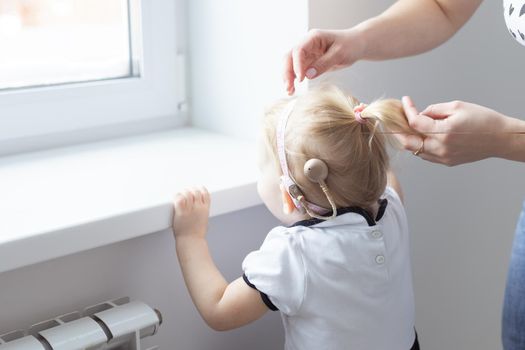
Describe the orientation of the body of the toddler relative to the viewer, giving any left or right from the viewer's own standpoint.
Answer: facing away from the viewer and to the left of the viewer

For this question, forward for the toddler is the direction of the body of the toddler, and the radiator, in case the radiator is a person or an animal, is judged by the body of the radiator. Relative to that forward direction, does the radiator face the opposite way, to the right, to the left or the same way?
the opposite way

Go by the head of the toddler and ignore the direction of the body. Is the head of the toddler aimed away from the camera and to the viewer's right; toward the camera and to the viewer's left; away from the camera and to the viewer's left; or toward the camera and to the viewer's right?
away from the camera and to the viewer's left

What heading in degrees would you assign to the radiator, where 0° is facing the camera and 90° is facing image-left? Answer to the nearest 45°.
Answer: approximately 315°

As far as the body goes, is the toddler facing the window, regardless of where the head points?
yes
